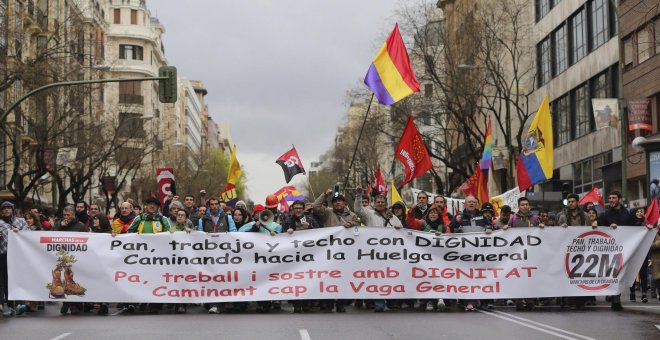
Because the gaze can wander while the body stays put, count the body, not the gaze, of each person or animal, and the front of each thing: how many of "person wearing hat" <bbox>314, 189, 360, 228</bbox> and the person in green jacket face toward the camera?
2

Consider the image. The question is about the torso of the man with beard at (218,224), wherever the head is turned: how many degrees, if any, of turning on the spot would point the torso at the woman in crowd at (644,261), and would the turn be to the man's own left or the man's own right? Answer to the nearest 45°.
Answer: approximately 90° to the man's own left

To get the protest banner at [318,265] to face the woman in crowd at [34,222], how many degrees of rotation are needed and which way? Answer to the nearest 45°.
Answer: approximately 135° to its right

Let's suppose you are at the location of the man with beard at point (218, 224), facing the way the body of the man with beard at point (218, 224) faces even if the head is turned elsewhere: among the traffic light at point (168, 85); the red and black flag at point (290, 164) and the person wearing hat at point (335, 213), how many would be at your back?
2

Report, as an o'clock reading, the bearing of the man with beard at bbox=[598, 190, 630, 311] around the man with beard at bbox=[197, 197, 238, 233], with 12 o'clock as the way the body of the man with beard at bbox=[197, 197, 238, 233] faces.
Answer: the man with beard at bbox=[598, 190, 630, 311] is roughly at 9 o'clock from the man with beard at bbox=[197, 197, 238, 233].

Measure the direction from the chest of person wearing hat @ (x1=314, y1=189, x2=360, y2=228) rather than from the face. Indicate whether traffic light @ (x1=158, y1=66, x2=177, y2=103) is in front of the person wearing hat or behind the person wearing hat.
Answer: behind

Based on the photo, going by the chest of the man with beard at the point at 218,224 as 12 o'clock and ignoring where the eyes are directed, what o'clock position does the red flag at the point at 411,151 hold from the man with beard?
The red flag is roughly at 7 o'clock from the man with beard.

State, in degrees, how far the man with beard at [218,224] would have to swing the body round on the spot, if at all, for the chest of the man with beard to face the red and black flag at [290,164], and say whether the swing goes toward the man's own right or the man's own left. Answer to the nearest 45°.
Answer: approximately 180°

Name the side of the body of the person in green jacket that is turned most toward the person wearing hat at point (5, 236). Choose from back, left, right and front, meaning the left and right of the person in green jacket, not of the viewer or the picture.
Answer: right

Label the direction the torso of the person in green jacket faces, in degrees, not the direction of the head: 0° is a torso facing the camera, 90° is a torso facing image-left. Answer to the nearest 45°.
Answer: approximately 0°

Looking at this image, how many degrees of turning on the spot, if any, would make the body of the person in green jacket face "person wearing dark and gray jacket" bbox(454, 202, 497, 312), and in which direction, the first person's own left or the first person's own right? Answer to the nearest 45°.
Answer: approximately 90° to the first person's own left

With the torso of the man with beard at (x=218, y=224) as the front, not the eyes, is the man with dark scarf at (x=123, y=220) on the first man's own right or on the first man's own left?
on the first man's own right

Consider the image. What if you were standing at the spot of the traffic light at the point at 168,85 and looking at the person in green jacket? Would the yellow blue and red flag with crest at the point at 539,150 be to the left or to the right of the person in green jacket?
left
